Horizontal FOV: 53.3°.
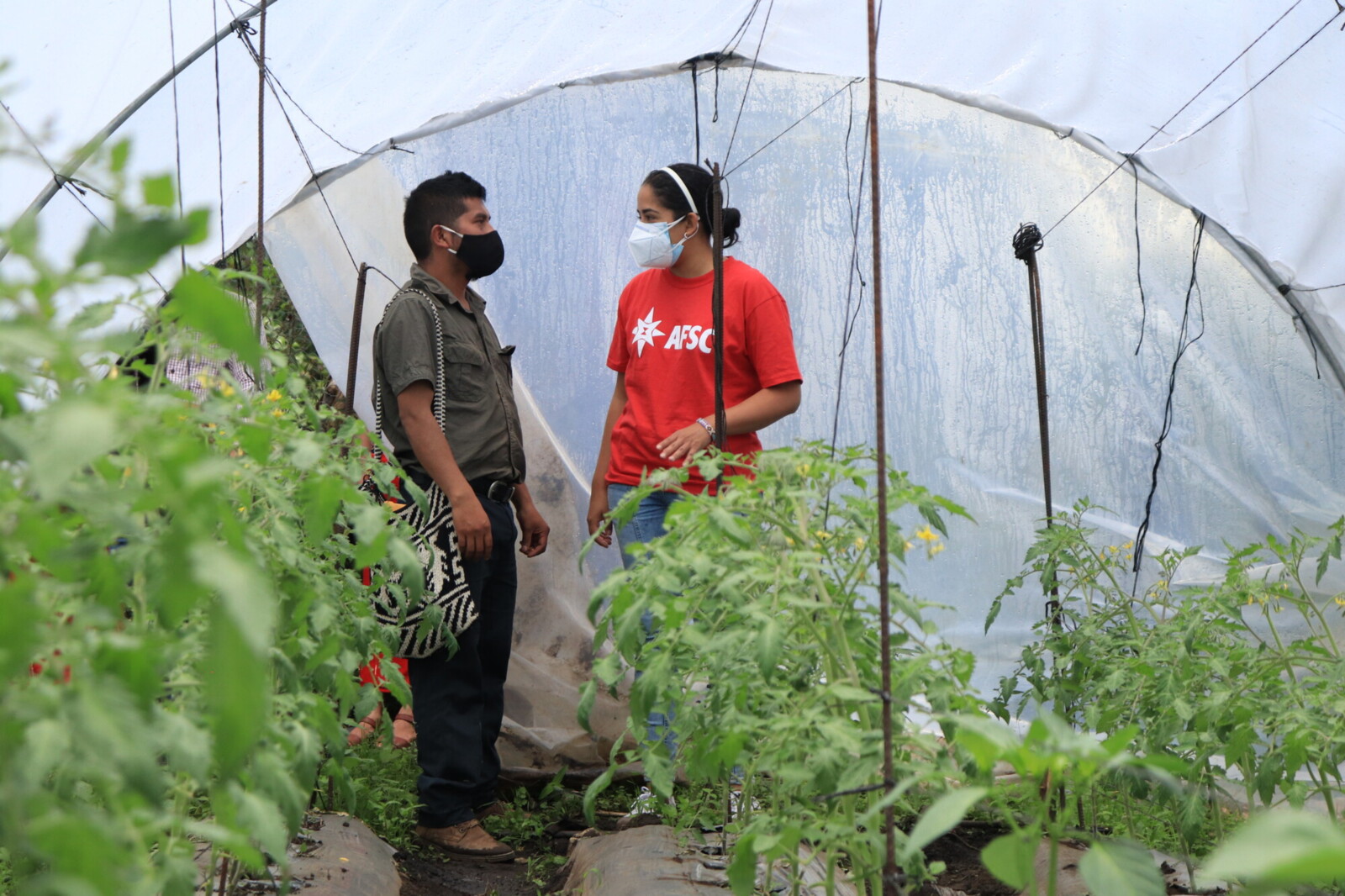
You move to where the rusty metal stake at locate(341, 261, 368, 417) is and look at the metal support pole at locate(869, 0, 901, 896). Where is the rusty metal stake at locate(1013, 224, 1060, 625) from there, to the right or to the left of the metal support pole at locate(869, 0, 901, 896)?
left

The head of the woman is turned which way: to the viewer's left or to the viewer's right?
to the viewer's left

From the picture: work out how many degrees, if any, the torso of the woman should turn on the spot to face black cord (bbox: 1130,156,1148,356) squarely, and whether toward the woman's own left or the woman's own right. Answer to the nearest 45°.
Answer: approximately 180°

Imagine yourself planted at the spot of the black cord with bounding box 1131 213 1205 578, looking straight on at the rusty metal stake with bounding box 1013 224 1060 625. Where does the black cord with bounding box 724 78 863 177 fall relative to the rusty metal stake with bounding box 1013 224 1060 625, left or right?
right

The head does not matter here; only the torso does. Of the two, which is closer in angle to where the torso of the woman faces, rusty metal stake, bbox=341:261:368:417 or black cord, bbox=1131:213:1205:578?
the rusty metal stake

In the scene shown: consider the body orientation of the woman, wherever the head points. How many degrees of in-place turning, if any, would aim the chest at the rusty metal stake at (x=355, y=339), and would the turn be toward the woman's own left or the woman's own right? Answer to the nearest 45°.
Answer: approximately 45° to the woman's own right

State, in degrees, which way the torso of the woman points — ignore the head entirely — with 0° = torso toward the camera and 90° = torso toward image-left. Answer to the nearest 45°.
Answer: approximately 45°

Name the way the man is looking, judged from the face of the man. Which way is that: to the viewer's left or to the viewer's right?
to the viewer's right

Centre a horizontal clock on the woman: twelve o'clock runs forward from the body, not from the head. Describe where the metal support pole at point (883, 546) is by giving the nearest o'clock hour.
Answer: The metal support pole is roughly at 10 o'clock from the woman.
